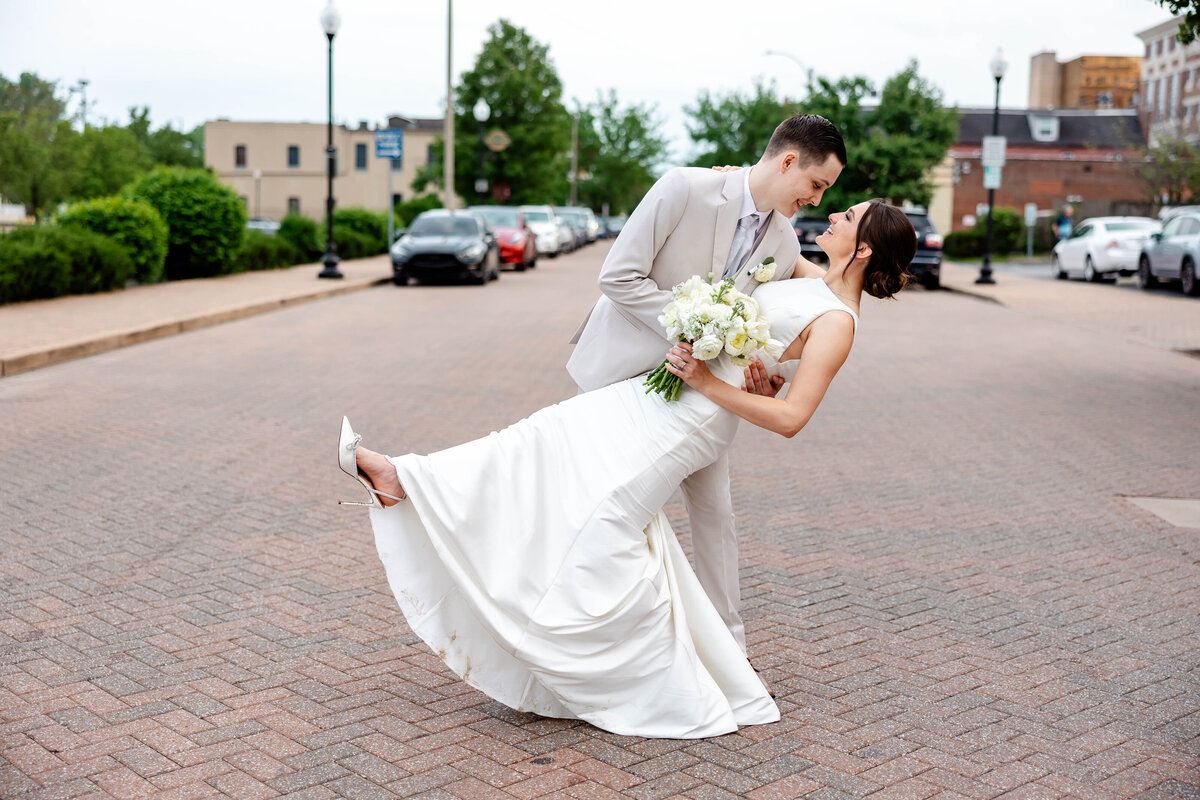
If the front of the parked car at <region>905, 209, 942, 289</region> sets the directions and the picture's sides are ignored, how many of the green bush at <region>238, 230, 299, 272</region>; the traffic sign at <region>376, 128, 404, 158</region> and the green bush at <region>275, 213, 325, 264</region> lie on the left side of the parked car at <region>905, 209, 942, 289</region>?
3

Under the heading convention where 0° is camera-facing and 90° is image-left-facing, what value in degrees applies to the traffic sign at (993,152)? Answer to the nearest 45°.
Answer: approximately 0°

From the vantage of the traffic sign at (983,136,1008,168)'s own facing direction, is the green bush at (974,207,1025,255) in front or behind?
behind

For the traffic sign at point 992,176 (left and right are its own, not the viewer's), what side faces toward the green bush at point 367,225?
right

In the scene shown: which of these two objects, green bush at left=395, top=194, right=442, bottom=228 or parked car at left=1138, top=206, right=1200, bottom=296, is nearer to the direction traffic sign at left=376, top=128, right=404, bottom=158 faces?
the parked car

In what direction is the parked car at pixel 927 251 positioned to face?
away from the camera

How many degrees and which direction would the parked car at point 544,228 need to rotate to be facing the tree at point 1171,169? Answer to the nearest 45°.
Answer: approximately 90° to its left

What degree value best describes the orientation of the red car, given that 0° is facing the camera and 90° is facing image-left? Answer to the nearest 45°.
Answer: approximately 45°

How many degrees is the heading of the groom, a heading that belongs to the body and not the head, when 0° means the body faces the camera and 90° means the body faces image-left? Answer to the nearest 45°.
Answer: approximately 315°

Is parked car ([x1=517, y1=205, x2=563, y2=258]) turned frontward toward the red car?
yes

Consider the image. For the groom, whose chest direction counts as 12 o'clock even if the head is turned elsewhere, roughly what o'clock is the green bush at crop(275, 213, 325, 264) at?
The green bush is roughly at 7 o'clock from the groom.

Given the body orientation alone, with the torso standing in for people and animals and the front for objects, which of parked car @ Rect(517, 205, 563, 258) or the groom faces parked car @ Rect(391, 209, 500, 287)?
parked car @ Rect(517, 205, 563, 258)
